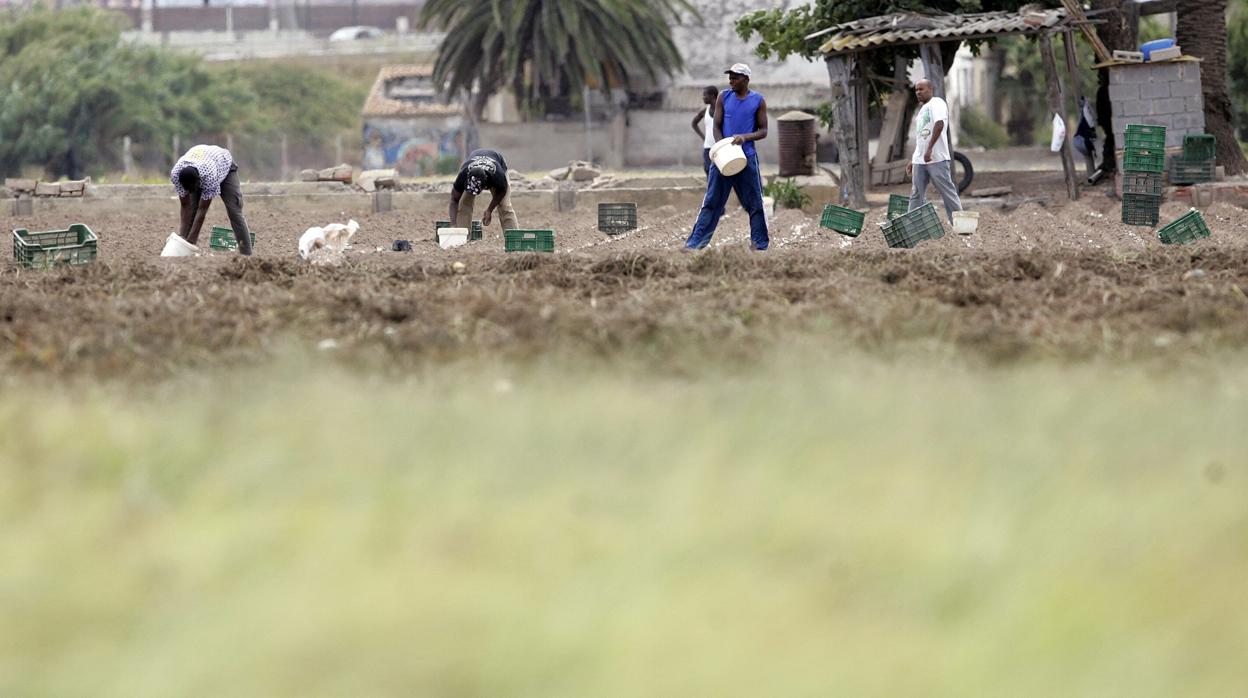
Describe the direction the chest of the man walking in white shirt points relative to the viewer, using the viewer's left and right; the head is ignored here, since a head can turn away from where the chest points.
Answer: facing the viewer and to the left of the viewer

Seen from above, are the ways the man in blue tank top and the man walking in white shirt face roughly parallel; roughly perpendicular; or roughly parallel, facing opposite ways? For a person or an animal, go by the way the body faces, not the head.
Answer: roughly parallel

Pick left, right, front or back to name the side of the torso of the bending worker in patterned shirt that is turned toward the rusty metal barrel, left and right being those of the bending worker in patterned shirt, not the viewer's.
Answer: back

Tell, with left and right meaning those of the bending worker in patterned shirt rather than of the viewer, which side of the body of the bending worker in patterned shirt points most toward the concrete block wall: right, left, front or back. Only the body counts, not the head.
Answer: back

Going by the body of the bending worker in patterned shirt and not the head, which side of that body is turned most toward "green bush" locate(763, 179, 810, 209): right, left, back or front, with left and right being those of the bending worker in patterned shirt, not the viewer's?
back

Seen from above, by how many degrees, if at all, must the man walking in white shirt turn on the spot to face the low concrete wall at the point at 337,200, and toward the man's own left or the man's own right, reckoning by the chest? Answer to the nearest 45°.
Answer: approximately 90° to the man's own right

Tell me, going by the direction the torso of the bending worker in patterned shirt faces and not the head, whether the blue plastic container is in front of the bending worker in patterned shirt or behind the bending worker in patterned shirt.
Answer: behind
